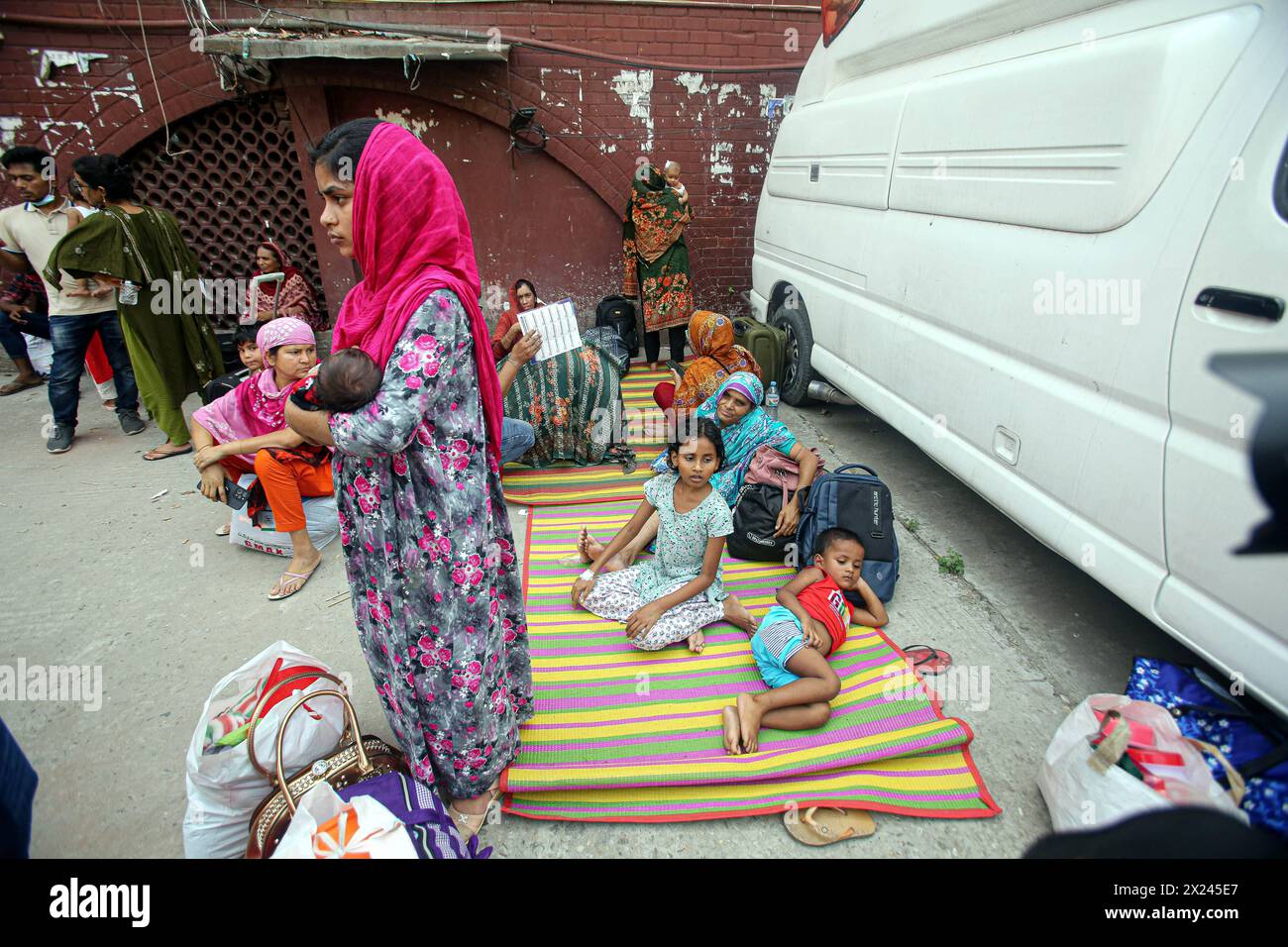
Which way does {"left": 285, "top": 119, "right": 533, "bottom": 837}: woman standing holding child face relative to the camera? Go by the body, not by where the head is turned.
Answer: to the viewer's left

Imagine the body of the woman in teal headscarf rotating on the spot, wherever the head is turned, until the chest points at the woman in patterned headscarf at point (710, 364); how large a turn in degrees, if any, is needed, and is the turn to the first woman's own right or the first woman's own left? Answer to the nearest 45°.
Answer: approximately 135° to the first woman's own right

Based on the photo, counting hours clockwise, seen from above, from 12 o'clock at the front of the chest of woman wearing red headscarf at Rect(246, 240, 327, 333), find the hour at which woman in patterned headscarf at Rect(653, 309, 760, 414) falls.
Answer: The woman in patterned headscarf is roughly at 9 o'clock from the woman wearing red headscarf.

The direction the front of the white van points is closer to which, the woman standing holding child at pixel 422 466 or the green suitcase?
the woman standing holding child

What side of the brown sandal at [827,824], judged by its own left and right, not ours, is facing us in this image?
left

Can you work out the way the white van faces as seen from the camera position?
facing the viewer and to the right of the viewer

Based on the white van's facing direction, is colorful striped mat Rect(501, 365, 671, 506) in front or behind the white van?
behind

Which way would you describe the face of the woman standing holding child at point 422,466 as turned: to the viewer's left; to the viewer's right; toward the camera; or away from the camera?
to the viewer's left

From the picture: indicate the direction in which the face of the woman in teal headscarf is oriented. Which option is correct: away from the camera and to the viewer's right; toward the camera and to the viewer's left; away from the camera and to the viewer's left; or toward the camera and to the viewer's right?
toward the camera and to the viewer's left

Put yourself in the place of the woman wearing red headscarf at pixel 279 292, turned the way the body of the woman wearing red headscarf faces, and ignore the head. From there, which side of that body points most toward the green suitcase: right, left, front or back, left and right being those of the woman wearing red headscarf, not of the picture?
left

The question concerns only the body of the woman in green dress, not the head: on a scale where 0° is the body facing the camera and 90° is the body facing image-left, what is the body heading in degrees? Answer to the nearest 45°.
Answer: approximately 135°

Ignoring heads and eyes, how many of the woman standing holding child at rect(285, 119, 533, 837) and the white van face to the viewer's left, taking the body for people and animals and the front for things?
1

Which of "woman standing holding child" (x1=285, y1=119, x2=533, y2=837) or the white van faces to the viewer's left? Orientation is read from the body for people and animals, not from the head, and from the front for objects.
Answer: the woman standing holding child
